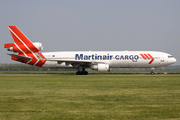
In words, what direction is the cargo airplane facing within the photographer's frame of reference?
facing to the right of the viewer
